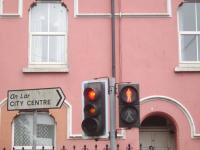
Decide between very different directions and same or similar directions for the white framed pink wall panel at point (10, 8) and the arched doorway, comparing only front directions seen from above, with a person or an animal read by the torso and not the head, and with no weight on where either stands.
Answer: same or similar directions

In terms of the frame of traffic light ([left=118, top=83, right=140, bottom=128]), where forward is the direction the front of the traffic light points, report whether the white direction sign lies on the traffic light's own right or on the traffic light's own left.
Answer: on the traffic light's own right

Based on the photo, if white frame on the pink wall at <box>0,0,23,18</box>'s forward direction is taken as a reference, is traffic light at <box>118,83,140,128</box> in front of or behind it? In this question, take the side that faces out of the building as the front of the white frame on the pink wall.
in front

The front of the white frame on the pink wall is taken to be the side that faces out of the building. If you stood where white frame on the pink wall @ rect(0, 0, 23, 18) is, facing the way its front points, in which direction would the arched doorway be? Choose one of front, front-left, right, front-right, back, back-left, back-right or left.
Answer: left

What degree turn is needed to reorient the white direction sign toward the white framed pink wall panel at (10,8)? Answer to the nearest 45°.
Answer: approximately 180°

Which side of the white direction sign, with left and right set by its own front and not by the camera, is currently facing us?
front

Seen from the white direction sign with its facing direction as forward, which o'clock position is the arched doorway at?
The arched doorway is roughly at 7 o'clock from the white direction sign.

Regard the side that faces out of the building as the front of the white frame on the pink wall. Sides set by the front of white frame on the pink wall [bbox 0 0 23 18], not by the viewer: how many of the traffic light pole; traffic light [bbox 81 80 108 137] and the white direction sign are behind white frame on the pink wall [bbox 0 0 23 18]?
0

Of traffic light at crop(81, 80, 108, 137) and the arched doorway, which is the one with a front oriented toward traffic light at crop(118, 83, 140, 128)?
the arched doorway

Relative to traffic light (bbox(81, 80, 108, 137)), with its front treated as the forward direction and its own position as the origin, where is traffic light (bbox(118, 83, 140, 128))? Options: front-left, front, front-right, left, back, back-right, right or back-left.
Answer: back-left

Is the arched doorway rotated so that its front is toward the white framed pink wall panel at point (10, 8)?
no

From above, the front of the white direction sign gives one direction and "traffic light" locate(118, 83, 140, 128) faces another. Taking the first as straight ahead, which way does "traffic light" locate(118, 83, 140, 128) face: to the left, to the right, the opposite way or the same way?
the same way

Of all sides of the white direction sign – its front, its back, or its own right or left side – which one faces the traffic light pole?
left

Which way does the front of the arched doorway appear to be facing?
toward the camera

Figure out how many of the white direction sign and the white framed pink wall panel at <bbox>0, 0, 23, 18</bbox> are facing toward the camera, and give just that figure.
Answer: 2

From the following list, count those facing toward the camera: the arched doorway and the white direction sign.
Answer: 2
